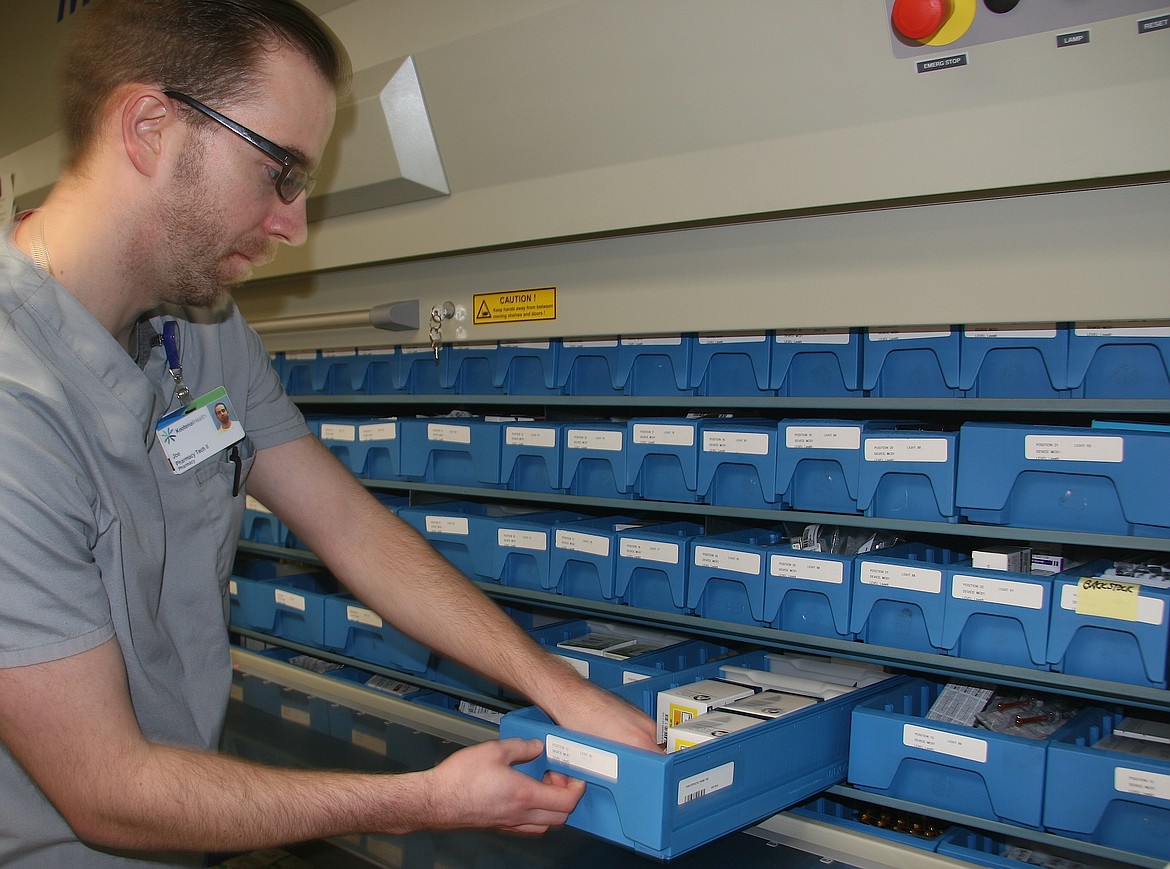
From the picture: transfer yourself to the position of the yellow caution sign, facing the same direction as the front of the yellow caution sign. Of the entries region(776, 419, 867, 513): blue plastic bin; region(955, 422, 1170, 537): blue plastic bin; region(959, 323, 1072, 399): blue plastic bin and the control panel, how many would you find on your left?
4

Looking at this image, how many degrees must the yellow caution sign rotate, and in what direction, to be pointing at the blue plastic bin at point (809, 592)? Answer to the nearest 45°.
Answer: approximately 90° to its left

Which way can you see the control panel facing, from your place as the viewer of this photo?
facing the viewer and to the left of the viewer

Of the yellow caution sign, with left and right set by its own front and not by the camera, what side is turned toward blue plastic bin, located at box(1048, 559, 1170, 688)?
left

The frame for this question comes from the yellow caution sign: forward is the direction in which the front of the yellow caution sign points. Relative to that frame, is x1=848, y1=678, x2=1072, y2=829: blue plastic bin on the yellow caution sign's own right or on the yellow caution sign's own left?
on the yellow caution sign's own left

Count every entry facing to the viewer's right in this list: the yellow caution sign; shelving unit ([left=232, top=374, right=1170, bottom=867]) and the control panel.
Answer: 0

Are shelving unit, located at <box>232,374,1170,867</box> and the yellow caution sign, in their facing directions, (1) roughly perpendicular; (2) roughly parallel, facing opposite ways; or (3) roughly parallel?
roughly parallel

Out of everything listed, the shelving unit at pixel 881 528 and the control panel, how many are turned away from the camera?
0

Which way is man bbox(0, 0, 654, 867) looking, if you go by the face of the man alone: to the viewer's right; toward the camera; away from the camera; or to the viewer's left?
to the viewer's right
